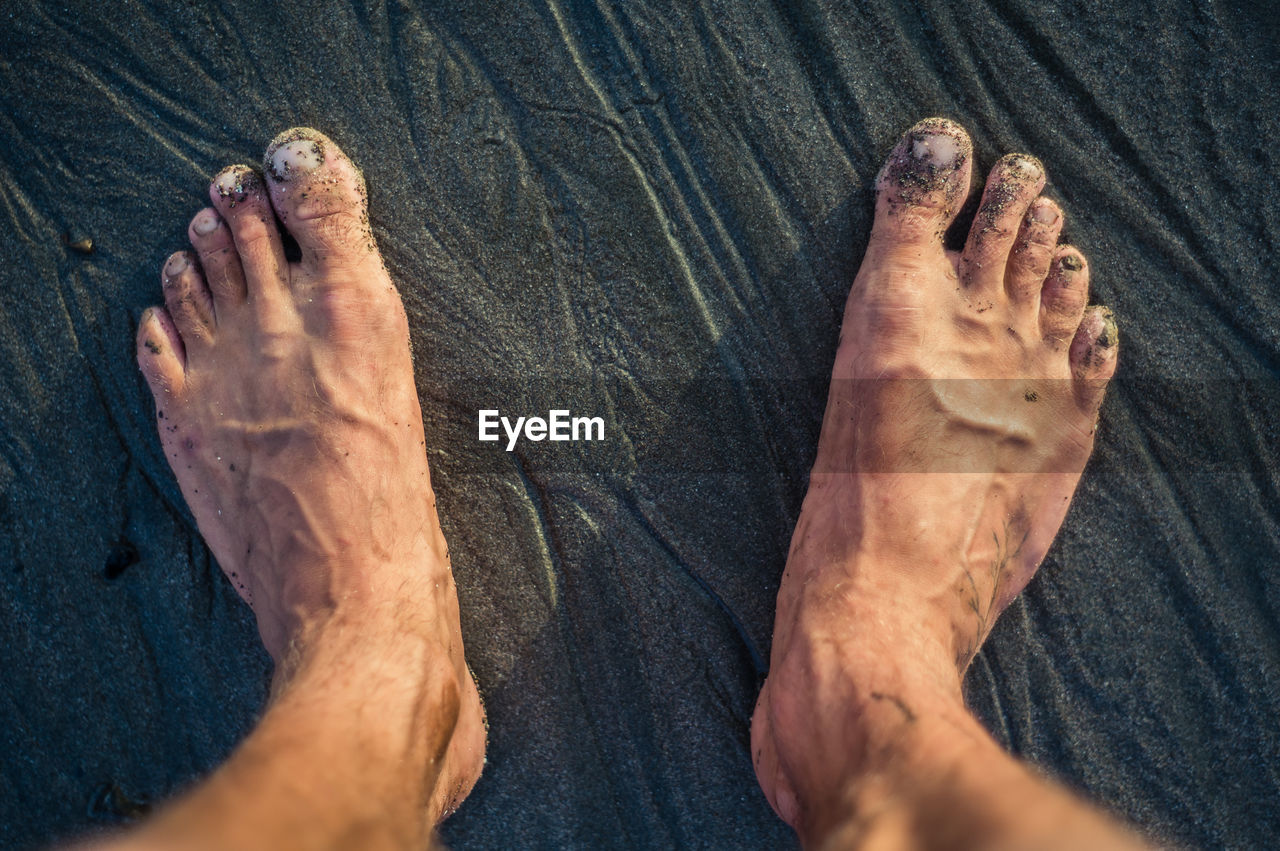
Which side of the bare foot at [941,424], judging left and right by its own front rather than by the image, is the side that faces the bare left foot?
left

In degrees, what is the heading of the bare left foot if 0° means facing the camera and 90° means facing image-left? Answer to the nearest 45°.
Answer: approximately 180°

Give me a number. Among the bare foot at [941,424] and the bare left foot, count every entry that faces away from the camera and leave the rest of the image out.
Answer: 2

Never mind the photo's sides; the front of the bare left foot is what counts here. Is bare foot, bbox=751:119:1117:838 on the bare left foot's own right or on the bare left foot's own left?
on the bare left foot's own right

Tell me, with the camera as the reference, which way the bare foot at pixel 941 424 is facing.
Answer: facing away from the viewer
